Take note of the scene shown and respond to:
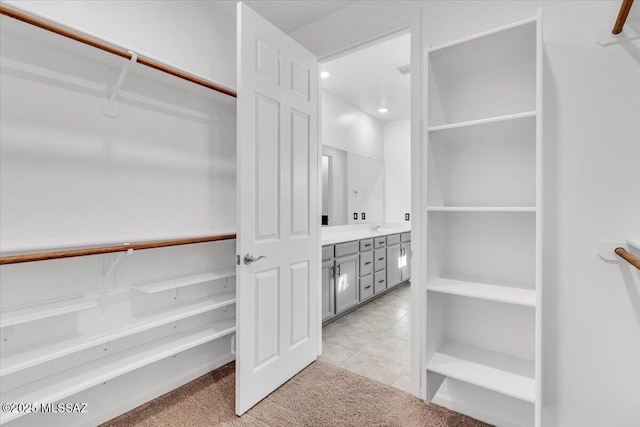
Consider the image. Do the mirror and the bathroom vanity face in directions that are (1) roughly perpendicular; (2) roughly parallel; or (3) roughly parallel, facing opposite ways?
roughly parallel

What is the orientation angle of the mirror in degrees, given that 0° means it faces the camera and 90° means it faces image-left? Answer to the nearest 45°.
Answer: approximately 315°

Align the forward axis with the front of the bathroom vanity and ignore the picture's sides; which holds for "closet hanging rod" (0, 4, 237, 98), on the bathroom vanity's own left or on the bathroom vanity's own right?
on the bathroom vanity's own right

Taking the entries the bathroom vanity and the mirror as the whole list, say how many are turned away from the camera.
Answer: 0

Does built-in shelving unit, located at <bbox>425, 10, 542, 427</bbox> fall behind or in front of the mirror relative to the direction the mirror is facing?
in front

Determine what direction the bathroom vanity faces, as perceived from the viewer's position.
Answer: facing the viewer and to the right of the viewer

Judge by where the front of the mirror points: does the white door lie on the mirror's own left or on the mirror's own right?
on the mirror's own right

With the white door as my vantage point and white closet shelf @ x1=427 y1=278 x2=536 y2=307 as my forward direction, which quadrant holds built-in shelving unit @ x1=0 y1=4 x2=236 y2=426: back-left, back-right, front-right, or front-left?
back-right
